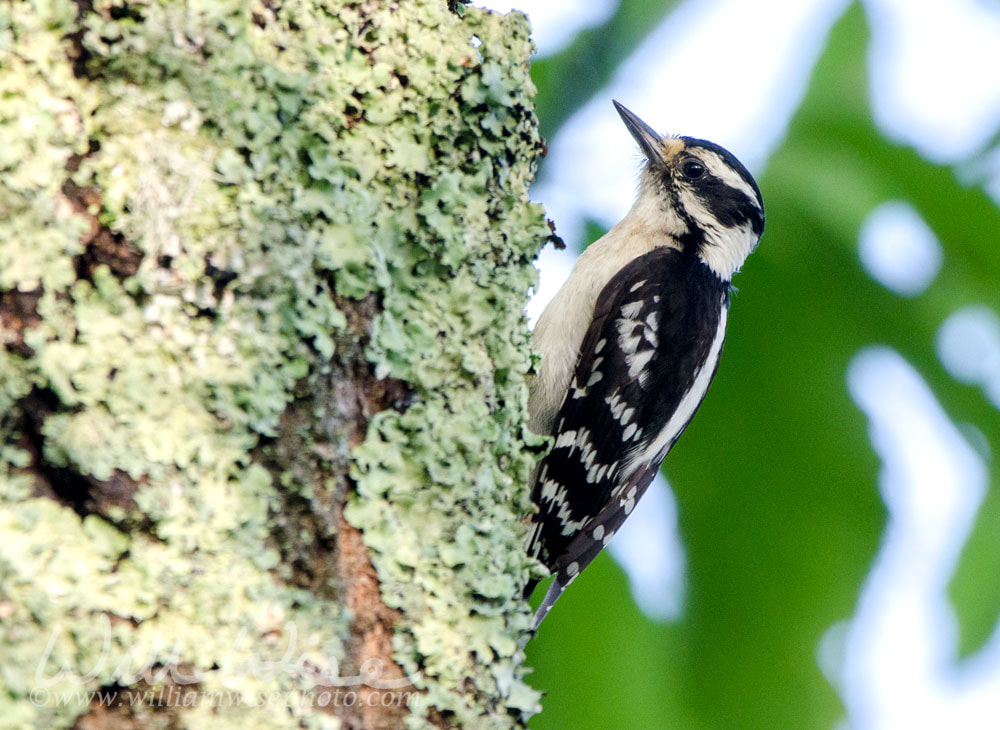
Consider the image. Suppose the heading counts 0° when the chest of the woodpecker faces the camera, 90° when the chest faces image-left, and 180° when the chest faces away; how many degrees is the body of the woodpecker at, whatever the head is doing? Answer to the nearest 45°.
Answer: approximately 90°
